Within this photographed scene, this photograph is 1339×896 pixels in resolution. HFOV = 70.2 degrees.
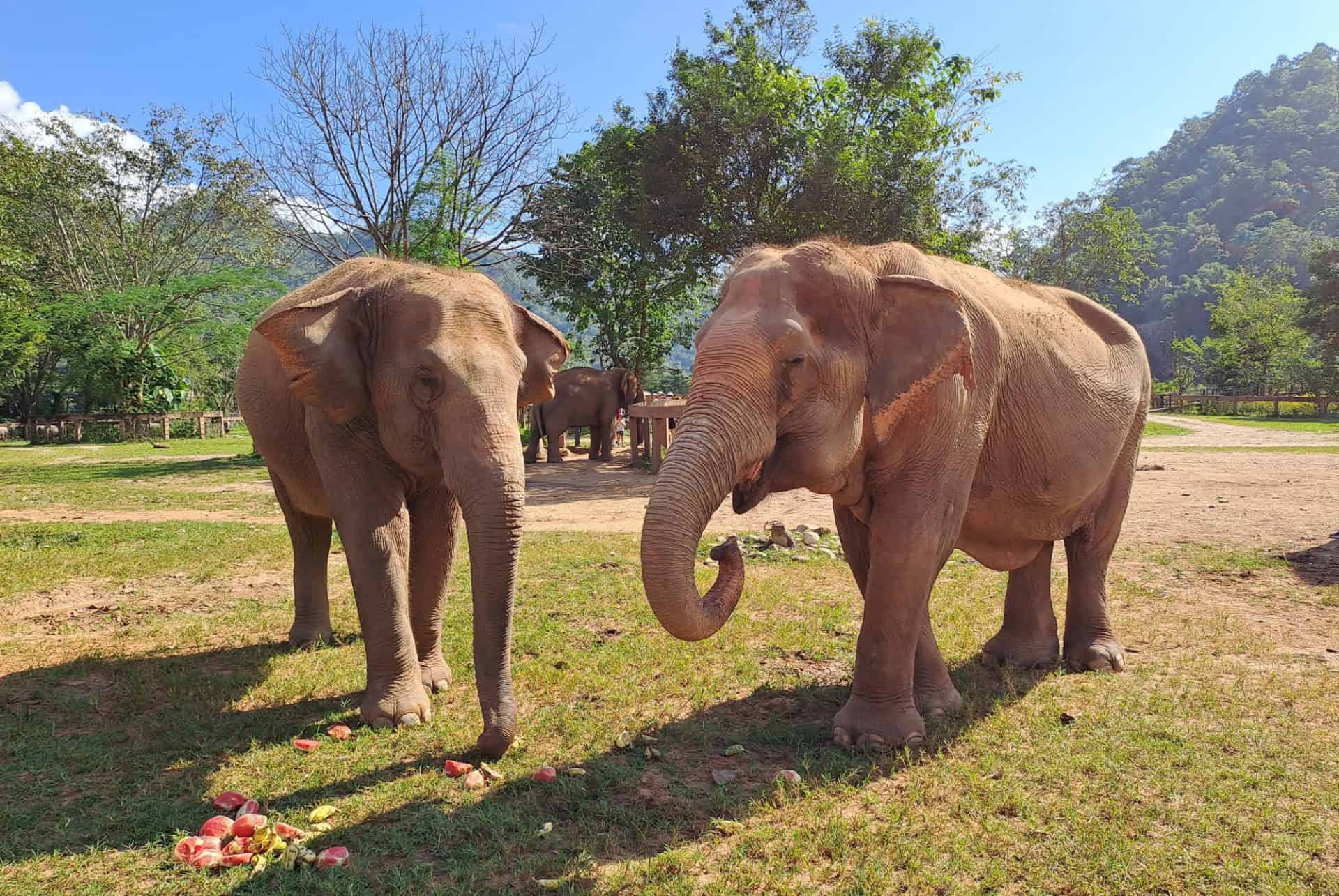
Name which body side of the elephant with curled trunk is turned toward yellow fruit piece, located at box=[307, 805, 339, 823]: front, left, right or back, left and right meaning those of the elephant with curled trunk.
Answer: front

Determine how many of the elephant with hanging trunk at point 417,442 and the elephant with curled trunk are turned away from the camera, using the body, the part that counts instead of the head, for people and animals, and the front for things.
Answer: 0

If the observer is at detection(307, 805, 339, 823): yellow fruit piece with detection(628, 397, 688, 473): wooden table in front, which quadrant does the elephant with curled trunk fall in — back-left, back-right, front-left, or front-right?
front-right

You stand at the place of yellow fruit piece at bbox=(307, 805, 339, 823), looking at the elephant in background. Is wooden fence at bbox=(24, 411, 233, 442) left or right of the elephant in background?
left

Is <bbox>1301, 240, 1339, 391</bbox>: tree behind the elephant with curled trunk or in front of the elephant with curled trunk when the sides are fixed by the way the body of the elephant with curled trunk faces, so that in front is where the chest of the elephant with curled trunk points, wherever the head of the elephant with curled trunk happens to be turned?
behind

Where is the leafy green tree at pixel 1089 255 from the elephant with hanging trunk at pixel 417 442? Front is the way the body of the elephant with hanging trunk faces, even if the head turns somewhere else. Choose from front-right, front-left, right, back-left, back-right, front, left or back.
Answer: left

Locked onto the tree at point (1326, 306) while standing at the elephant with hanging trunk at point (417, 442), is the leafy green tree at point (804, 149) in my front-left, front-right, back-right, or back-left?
front-left

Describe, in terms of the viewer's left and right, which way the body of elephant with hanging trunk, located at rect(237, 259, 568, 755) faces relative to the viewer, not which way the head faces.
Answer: facing the viewer and to the right of the viewer

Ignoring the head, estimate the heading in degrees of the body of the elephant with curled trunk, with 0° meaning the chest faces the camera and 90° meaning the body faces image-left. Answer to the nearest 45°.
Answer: approximately 45°

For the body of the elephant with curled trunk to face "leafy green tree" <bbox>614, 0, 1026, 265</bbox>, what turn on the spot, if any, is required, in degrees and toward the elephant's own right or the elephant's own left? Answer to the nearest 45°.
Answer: approximately 135° to the elephant's own right

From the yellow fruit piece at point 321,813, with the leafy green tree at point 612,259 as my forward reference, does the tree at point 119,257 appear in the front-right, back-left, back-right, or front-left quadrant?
front-left

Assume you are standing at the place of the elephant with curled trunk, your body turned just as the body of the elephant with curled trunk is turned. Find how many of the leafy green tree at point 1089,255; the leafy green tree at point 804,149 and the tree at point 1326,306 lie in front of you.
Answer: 0

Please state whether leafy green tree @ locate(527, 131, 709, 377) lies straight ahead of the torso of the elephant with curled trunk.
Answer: no

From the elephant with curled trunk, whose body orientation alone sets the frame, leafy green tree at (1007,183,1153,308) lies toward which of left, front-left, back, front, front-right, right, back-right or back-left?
back-right
